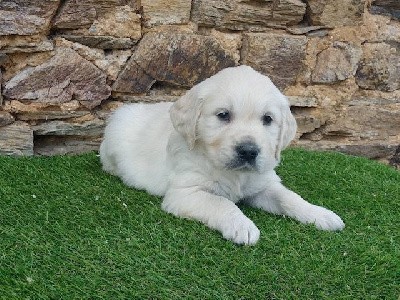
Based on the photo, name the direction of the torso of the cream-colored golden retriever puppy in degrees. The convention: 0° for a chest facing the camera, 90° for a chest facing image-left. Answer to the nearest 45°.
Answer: approximately 315°
